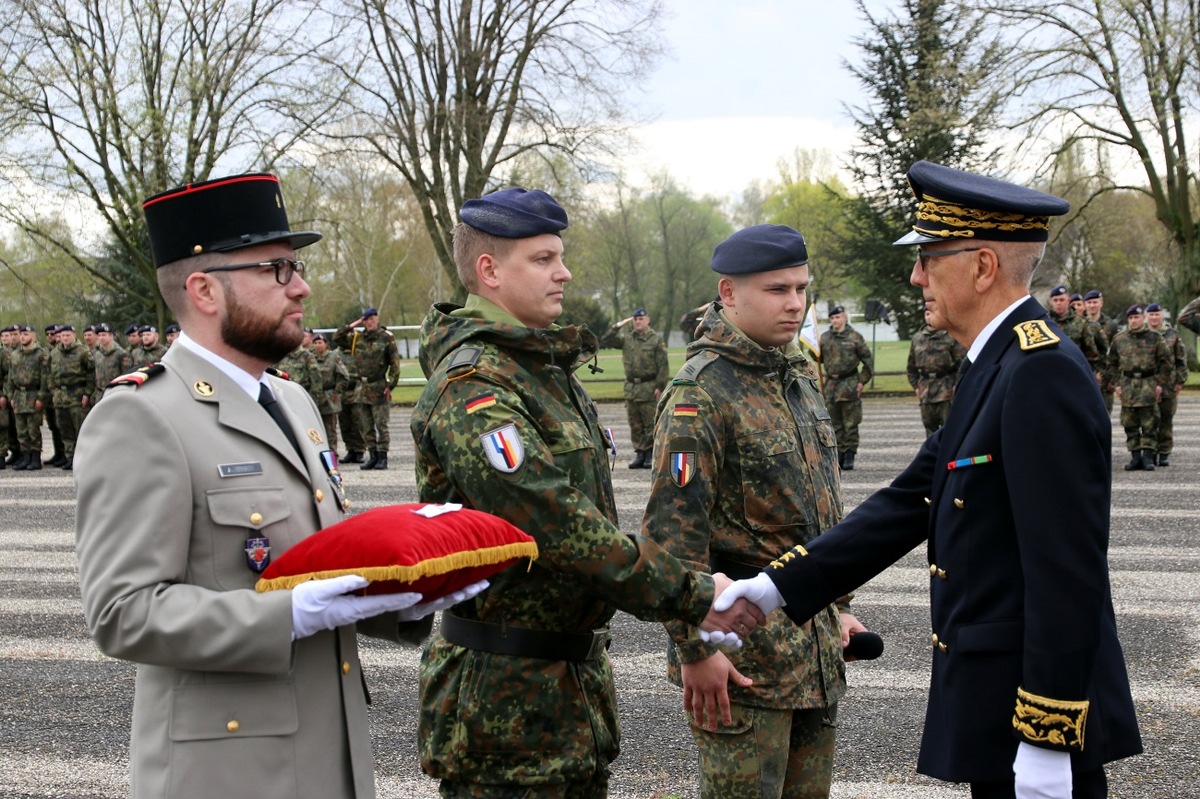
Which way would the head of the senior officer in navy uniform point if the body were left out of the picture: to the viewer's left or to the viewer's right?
to the viewer's left

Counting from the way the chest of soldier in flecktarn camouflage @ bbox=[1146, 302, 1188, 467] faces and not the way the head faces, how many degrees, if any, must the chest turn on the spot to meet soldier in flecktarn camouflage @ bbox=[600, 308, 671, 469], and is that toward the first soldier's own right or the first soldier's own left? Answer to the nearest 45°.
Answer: approximately 90° to the first soldier's own right

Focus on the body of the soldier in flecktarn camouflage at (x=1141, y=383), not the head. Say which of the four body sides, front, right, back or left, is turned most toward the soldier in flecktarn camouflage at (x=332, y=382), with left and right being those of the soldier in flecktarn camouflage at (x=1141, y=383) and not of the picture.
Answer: right

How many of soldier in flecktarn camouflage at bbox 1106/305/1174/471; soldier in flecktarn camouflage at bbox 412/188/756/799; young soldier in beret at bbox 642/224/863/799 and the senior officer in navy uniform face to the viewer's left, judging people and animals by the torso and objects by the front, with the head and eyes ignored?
1

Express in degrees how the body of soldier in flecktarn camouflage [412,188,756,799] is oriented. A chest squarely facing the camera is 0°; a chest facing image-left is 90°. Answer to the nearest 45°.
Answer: approximately 270°

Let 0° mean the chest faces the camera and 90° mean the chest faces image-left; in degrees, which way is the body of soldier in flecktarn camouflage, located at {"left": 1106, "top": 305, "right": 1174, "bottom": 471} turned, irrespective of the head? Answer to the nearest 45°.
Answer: approximately 0°

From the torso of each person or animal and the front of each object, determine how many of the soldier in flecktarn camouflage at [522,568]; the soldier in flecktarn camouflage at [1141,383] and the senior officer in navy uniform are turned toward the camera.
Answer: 1

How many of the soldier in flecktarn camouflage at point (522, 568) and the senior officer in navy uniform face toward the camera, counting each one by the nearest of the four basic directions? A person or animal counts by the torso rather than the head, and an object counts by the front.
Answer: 0

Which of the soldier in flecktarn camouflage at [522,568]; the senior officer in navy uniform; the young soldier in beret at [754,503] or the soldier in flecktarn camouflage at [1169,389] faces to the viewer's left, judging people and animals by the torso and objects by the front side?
the senior officer in navy uniform

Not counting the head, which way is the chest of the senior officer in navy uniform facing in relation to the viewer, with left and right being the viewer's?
facing to the left of the viewer

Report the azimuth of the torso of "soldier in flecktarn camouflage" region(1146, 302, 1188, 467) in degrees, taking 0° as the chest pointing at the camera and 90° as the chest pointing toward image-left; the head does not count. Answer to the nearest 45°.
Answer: approximately 0°

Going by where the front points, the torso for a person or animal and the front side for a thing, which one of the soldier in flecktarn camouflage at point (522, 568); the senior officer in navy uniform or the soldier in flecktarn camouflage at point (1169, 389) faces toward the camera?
the soldier in flecktarn camouflage at point (1169, 389)

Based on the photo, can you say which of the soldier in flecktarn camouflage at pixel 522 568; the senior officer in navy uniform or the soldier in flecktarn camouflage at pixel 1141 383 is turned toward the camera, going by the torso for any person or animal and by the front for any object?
the soldier in flecktarn camouflage at pixel 1141 383

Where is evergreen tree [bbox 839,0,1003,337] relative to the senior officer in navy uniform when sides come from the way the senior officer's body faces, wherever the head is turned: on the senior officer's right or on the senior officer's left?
on the senior officer's right

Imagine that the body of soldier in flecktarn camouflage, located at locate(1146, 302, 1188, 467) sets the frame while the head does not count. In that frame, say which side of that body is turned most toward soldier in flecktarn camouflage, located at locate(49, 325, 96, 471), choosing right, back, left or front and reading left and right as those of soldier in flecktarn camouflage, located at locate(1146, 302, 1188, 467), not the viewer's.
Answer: right

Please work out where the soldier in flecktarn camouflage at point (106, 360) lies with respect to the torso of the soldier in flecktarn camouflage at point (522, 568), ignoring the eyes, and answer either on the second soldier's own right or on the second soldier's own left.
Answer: on the second soldier's own left

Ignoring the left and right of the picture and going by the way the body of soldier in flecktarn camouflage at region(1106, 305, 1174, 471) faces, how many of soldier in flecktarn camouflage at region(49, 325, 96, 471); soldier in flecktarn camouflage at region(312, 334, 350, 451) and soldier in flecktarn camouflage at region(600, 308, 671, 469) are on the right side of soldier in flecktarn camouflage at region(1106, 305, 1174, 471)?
3

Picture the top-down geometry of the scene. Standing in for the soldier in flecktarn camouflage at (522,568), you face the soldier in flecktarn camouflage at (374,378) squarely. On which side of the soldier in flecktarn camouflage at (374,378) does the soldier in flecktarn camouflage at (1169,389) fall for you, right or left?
right
